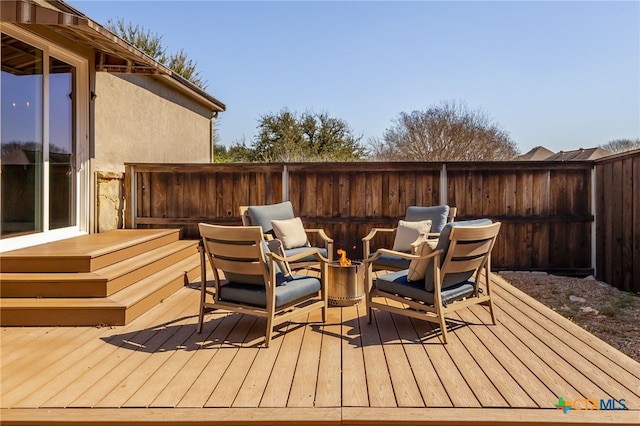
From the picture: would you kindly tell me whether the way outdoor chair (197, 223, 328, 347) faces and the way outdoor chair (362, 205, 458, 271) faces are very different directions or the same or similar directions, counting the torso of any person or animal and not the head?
very different directions

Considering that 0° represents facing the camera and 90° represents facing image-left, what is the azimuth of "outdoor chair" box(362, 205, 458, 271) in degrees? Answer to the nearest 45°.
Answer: approximately 45°

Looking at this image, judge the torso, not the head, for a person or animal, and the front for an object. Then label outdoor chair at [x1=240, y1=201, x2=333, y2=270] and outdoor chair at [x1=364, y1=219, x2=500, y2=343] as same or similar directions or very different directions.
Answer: very different directions

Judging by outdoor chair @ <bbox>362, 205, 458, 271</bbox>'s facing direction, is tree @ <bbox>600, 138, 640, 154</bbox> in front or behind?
behind

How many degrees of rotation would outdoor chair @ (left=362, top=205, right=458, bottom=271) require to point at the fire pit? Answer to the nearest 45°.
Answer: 0° — it already faces it

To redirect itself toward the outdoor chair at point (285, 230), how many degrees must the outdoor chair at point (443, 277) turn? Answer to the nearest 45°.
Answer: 0° — it already faces it

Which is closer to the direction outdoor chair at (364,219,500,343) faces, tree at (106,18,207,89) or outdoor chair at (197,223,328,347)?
the tree

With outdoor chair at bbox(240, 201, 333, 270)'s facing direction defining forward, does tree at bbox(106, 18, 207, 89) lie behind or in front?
behind

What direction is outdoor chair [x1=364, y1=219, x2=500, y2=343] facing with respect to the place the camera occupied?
facing away from the viewer and to the left of the viewer

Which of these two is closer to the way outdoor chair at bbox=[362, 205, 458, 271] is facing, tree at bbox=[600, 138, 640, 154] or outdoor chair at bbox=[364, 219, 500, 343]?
the outdoor chair

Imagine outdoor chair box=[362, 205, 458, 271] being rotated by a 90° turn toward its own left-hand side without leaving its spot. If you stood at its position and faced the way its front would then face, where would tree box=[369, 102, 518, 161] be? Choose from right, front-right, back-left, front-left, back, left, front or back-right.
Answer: back-left

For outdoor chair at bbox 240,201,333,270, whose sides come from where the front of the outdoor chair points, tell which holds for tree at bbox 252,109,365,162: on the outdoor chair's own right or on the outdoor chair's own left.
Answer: on the outdoor chair's own left

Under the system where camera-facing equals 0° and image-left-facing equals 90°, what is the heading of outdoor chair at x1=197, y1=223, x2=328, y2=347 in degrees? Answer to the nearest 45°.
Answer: approximately 225°
